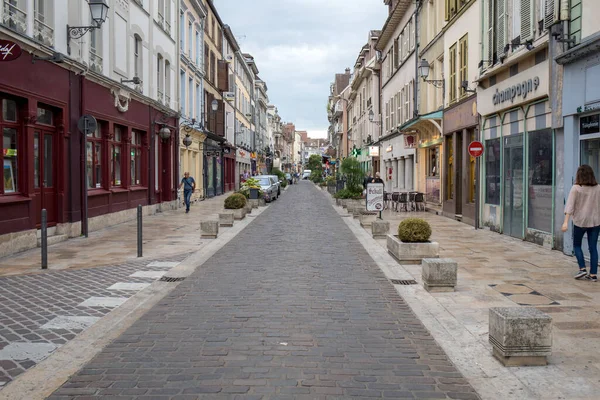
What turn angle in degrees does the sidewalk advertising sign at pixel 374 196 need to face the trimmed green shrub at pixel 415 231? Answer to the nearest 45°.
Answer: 0° — it already faces it

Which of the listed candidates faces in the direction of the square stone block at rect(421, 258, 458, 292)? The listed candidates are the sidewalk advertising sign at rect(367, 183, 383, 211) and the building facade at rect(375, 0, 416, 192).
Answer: the sidewalk advertising sign

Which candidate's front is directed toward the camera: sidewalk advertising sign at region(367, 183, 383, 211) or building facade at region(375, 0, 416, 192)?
the sidewalk advertising sign

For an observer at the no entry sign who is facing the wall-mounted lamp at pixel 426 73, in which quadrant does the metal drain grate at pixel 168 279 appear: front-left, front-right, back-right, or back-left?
back-left

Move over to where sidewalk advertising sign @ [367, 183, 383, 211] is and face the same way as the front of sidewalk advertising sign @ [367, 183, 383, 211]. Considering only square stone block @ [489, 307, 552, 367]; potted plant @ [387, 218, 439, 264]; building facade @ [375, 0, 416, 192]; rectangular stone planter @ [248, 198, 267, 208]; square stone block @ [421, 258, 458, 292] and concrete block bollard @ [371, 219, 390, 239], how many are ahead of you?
4

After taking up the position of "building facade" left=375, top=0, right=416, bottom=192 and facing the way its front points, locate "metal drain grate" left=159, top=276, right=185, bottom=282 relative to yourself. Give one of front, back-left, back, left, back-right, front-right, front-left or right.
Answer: left

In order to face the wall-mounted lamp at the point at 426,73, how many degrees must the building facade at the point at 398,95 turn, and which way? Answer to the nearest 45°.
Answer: approximately 90° to its left

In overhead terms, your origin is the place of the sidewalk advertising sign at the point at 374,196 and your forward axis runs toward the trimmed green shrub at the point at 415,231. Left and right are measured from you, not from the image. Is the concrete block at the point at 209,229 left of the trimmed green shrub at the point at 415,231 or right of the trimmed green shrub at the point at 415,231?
right

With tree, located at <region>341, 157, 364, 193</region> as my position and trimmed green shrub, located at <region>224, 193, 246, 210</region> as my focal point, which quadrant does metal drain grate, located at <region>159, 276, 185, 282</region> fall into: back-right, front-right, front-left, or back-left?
front-left

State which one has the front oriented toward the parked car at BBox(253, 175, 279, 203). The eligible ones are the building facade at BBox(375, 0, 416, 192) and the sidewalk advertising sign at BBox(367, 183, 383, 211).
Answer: the building facade

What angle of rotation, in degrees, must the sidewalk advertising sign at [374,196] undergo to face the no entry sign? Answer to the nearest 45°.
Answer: approximately 45° to its left

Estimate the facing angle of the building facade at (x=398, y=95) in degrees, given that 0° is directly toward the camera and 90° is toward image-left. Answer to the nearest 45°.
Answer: approximately 90°

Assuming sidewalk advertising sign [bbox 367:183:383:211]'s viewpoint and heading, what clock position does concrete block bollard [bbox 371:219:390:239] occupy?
The concrete block bollard is roughly at 12 o'clock from the sidewalk advertising sign.

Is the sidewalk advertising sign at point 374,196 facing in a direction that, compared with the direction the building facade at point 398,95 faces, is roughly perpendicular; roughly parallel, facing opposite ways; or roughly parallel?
roughly perpendicular

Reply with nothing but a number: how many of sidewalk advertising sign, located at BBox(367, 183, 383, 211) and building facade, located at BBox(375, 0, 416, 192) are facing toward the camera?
1

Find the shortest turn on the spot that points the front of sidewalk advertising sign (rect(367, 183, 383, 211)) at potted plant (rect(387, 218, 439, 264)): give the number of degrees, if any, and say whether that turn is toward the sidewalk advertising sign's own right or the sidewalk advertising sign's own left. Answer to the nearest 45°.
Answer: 0° — it already faces it

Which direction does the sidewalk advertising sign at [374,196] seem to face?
toward the camera

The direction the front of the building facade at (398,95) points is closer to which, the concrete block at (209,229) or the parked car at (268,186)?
the parked car
